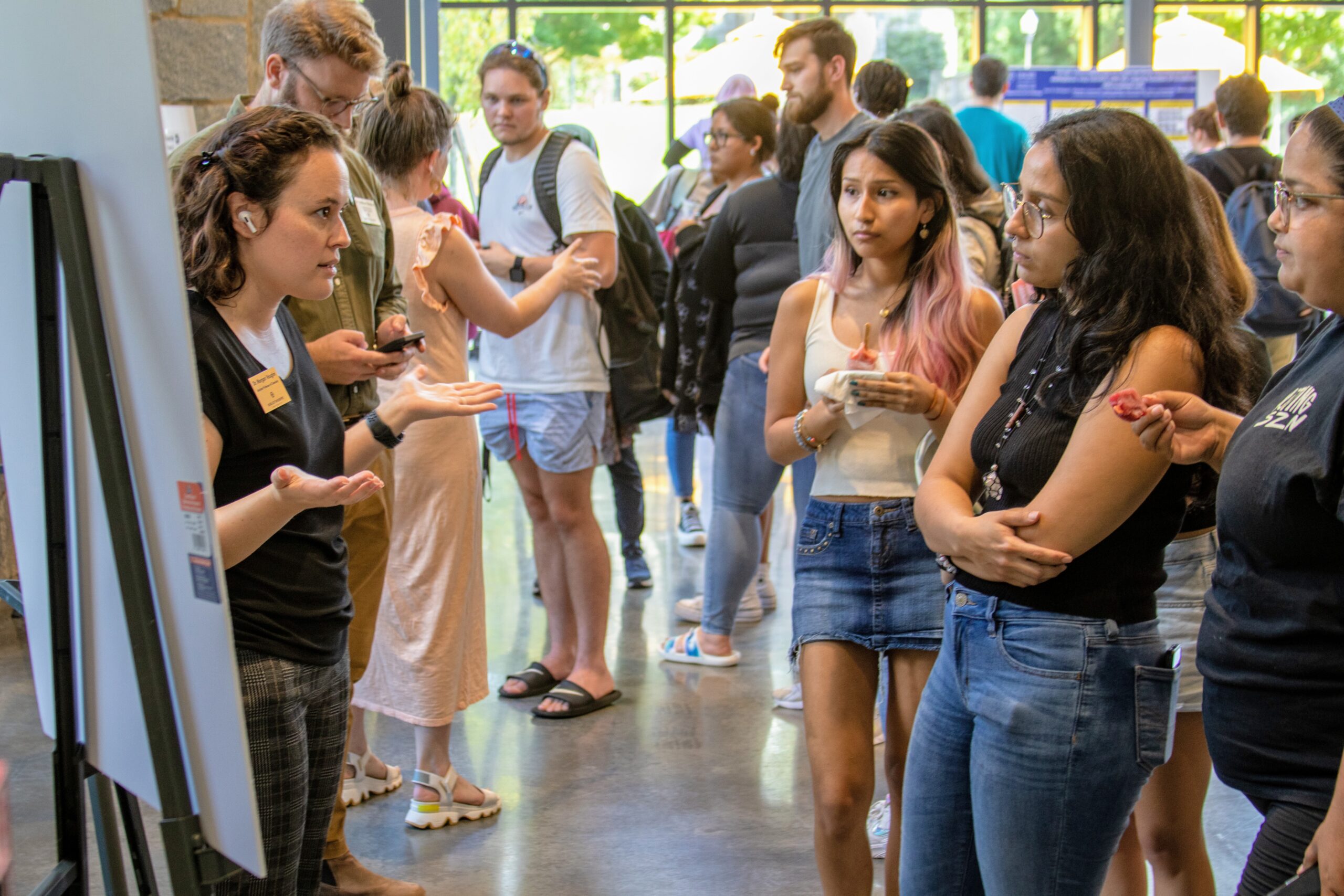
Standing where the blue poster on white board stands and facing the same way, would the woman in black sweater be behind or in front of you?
in front

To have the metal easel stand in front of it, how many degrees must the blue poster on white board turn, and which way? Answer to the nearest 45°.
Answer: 0° — it already faces it

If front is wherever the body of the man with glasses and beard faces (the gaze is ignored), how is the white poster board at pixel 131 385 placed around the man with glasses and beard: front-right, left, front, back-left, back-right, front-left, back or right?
front-right

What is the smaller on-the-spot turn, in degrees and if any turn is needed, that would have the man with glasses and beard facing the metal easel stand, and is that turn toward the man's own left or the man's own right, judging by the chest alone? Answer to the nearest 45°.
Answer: approximately 45° to the man's own right

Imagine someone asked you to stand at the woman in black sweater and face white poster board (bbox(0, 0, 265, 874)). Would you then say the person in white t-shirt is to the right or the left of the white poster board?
right

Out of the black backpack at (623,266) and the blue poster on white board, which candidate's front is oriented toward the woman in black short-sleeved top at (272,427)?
the blue poster on white board

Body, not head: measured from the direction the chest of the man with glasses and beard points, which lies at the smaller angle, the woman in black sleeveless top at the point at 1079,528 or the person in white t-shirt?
the woman in black sleeveless top

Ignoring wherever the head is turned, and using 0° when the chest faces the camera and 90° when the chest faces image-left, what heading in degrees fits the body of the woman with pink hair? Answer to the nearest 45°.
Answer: approximately 0°

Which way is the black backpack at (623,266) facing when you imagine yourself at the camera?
facing away from the viewer and to the right of the viewer

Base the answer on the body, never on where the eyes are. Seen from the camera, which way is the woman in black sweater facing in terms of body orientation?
to the viewer's left

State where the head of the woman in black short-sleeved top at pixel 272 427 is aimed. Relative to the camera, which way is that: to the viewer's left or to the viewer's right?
to the viewer's right

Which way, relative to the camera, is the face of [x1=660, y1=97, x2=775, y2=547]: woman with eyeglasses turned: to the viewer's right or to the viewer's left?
to the viewer's left

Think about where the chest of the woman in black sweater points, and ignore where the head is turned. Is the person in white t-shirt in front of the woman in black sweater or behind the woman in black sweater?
in front
